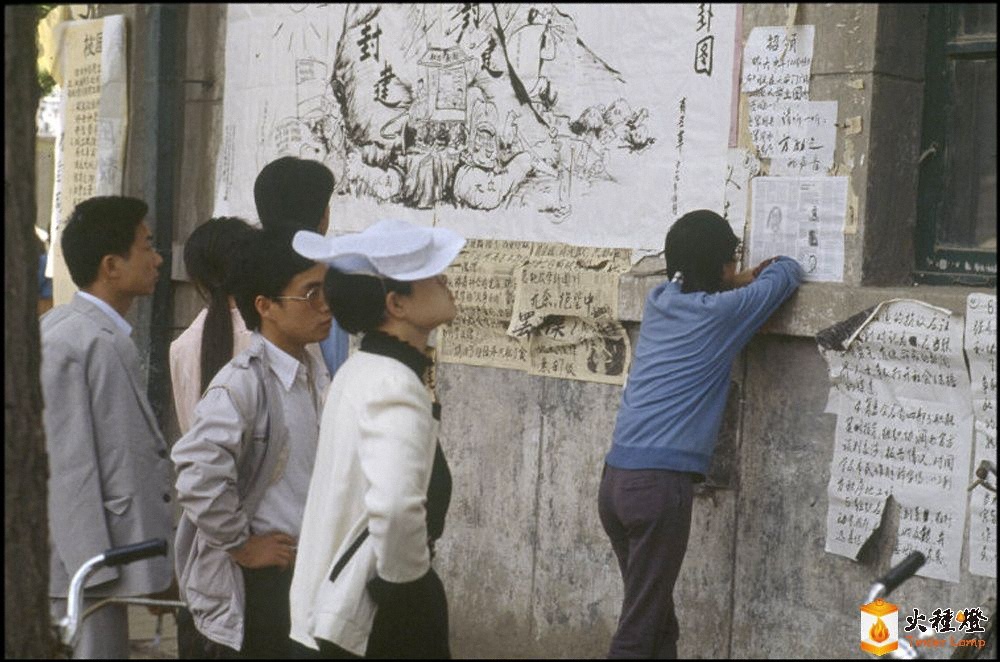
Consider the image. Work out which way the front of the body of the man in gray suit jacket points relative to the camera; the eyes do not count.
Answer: to the viewer's right

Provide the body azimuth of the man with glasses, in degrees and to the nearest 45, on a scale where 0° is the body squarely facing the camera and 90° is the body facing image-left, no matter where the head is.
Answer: approximately 315°

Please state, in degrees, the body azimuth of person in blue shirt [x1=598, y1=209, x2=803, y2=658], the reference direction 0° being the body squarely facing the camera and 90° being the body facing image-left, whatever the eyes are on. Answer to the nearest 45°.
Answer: approximately 225°

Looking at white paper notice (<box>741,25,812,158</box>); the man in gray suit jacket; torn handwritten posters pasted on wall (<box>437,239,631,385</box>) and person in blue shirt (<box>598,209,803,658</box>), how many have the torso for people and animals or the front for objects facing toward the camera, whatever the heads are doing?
2

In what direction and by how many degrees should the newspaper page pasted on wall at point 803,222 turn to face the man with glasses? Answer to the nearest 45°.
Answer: approximately 45° to its right

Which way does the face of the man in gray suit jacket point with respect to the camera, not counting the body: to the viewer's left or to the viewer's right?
to the viewer's right
